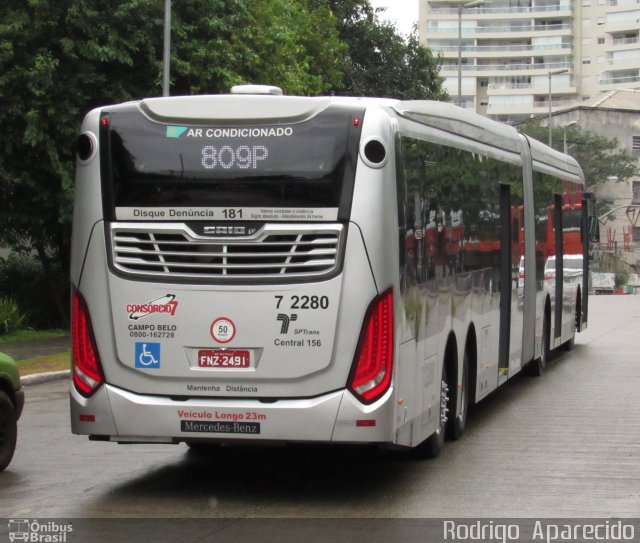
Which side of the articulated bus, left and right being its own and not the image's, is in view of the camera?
back

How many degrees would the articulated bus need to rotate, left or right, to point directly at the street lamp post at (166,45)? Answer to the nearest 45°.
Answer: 0° — it already faces it
